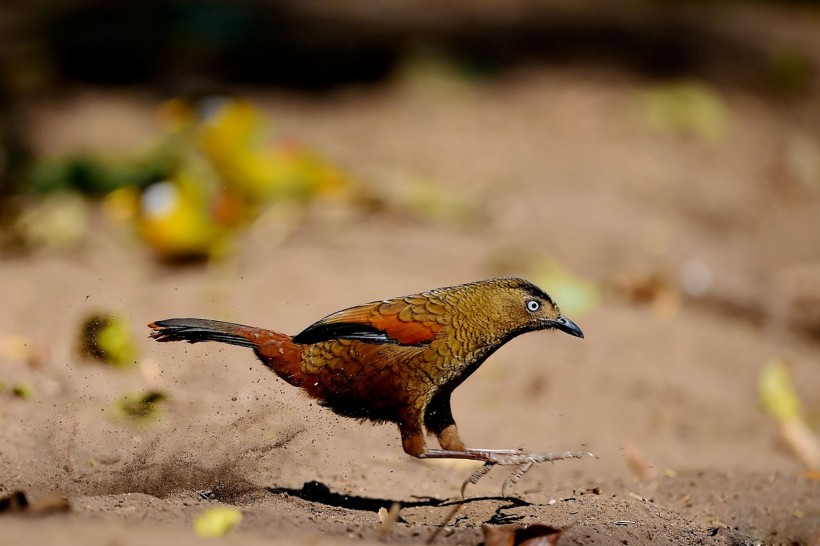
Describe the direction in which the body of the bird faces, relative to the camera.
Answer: to the viewer's right

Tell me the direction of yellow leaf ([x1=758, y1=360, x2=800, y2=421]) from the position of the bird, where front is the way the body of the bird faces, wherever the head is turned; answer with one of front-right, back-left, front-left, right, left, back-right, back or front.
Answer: front-left

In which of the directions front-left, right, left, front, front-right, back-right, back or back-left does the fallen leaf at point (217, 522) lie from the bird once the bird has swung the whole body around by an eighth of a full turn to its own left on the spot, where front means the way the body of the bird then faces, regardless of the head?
back
